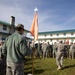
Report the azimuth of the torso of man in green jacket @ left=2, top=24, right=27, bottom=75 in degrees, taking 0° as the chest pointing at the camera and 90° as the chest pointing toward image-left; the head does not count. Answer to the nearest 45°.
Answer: approximately 225°

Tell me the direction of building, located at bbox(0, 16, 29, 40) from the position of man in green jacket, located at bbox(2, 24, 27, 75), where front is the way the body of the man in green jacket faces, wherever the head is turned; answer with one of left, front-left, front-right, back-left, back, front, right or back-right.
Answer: front-left

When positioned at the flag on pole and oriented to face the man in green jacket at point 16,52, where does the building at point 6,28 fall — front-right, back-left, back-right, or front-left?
back-right

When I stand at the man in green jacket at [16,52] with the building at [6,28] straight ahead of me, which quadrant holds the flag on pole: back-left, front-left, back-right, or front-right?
front-right

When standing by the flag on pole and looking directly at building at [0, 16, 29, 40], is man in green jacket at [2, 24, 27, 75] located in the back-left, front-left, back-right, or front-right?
back-left
